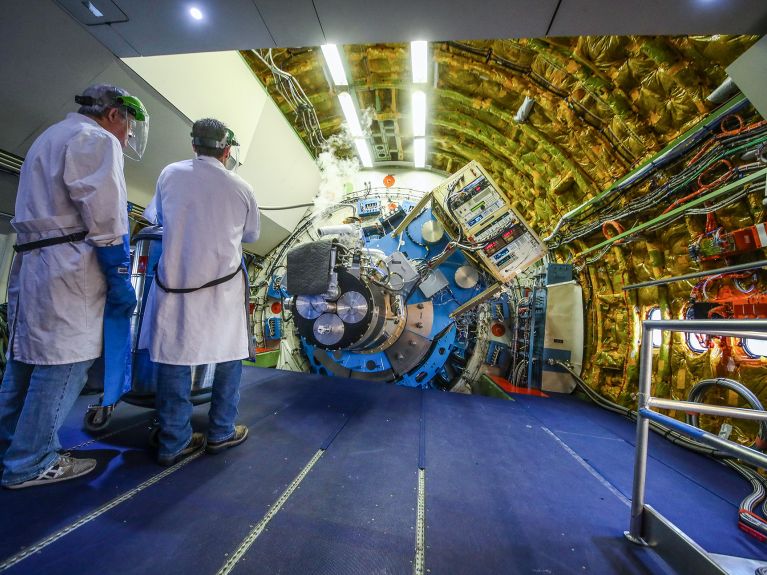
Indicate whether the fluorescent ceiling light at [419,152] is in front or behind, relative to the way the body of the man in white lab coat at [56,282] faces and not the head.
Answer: in front

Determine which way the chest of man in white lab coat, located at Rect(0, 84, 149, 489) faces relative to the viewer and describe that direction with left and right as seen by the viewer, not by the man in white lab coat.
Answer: facing away from the viewer and to the right of the viewer

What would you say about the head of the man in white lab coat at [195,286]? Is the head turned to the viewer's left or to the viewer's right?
to the viewer's right

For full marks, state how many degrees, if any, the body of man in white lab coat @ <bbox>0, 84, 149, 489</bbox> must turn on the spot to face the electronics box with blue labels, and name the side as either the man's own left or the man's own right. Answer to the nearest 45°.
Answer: approximately 45° to the man's own right

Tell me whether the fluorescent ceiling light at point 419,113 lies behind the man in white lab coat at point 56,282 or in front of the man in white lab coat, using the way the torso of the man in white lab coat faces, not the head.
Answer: in front

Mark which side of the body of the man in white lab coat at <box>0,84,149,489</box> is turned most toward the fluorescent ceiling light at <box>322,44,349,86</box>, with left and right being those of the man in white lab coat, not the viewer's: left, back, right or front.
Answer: front
